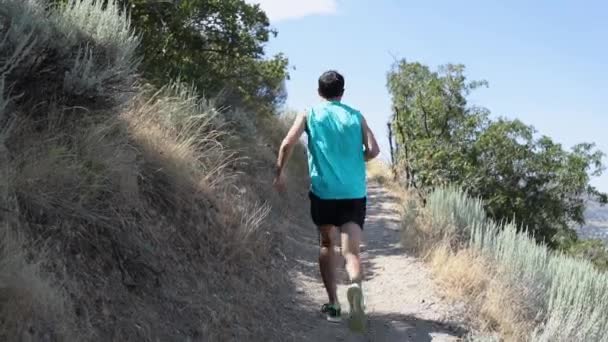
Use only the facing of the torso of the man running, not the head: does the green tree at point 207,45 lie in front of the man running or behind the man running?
in front

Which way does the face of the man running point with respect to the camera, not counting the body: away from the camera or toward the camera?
away from the camera

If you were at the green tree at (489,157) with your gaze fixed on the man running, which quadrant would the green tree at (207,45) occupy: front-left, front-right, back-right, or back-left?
front-right

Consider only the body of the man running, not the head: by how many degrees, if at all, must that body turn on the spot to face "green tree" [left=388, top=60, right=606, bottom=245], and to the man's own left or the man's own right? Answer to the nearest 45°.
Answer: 0° — they already face it

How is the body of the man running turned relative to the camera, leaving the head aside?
away from the camera
